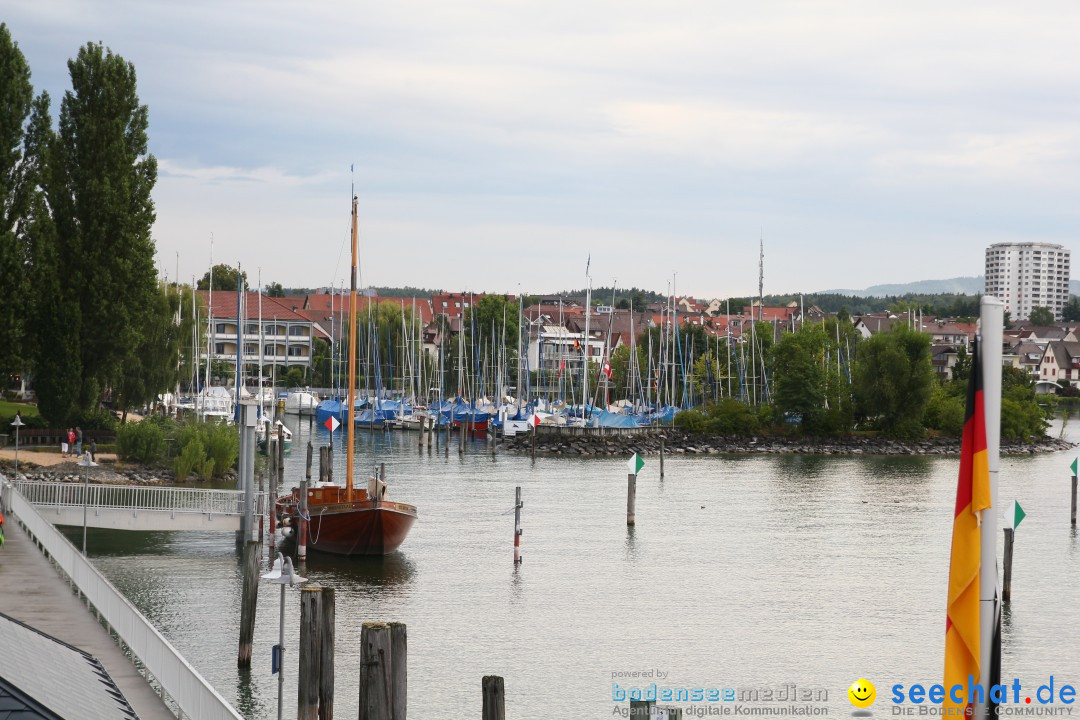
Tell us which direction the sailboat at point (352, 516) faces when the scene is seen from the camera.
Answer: facing the viewer and to the right of the viewer

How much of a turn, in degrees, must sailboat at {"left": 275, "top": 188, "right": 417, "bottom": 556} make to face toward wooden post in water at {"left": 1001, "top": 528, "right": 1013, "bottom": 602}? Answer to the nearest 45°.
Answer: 0° — it already faces it

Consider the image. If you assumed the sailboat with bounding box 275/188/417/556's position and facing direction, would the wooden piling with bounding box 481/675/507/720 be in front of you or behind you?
in front

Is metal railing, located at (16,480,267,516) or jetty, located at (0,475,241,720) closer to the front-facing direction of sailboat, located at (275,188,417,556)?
the jetty

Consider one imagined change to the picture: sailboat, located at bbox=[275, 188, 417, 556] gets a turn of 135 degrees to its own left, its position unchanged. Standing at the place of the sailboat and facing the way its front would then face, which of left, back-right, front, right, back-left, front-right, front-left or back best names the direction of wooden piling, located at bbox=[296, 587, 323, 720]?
back

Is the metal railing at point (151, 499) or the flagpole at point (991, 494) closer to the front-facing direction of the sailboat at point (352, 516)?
the flagpole

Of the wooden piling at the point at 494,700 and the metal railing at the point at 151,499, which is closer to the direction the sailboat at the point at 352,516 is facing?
the wooden piling

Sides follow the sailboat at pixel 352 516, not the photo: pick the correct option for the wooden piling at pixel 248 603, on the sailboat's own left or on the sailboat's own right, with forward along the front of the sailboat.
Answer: on the sailboat's own right

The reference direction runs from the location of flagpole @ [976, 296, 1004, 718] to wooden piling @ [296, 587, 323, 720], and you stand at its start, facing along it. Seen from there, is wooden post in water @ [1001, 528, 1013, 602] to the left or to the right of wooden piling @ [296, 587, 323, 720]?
right

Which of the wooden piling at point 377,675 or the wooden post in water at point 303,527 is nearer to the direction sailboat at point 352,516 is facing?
the wooden piling

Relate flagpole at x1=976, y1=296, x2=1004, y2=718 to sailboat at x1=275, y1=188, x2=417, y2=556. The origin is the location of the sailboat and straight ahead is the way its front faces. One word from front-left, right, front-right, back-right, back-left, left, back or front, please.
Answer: front-right

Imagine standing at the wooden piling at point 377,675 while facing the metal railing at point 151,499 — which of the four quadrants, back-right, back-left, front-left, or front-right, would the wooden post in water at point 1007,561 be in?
front-right
